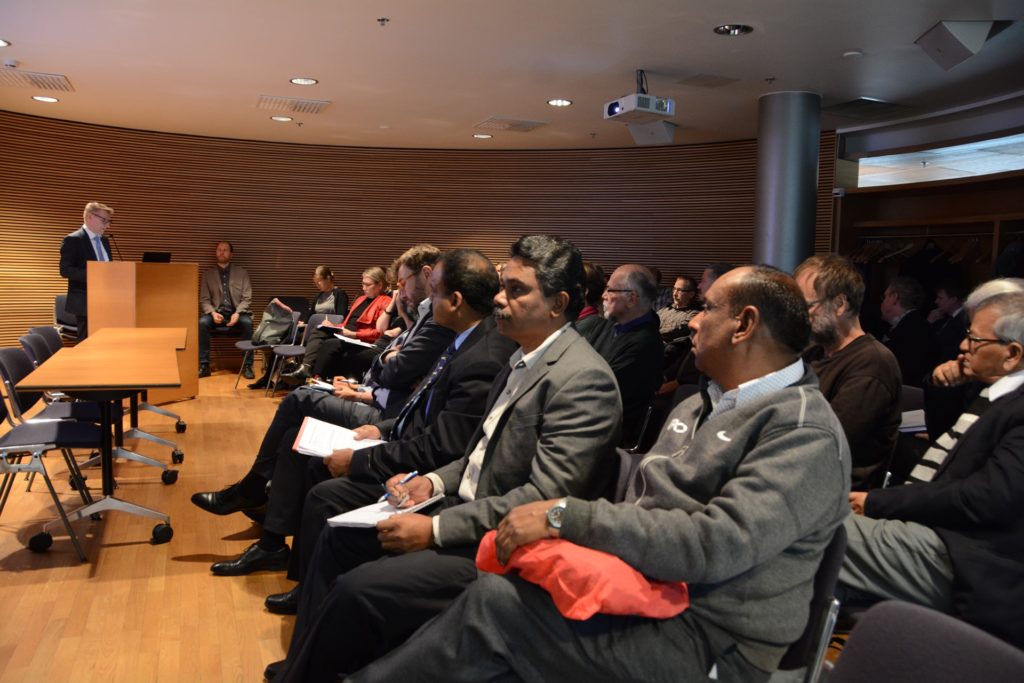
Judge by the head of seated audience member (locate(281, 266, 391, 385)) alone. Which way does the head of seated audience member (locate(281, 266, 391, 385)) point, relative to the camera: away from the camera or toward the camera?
toward the camera

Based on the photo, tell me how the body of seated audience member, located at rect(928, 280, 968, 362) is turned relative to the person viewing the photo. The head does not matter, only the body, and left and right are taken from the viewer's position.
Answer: facing to the left of the viewer

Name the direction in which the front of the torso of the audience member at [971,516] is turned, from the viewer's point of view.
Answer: to the viewer's left

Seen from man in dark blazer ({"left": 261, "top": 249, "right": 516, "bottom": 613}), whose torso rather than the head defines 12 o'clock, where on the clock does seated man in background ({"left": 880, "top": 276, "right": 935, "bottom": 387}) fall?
The seated man in background is roughly at 5 o'clock from the man in dark blazer.

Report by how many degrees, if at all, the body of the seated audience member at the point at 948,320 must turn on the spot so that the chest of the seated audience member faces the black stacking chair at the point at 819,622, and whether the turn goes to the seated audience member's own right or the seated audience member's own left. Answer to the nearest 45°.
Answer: approximately 90° to the seated audience member's own left

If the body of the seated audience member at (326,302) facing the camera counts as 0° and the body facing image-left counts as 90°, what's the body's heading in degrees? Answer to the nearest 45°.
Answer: approximately 45°

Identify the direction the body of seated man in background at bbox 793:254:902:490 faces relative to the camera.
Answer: to the viewer's left

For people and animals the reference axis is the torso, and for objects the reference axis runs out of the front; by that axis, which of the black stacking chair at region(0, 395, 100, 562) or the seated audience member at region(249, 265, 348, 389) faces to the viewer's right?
the black stacking chair

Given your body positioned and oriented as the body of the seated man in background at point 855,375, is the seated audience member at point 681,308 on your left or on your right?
on your right

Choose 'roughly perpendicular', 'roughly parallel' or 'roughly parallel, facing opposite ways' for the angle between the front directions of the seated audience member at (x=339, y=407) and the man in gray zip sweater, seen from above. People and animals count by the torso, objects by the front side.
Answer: roughly parallel

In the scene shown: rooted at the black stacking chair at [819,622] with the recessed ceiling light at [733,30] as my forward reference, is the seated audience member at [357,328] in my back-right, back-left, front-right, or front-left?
front-left

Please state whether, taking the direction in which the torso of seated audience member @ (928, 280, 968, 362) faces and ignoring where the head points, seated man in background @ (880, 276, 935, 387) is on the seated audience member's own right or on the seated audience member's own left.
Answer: on the seated audience member's own left

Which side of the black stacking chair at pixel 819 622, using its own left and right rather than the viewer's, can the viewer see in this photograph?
left

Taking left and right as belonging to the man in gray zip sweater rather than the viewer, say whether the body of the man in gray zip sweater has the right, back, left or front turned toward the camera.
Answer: left

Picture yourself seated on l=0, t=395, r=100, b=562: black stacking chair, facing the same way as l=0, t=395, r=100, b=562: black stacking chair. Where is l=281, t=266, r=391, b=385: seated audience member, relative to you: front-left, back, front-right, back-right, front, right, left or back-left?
front-left

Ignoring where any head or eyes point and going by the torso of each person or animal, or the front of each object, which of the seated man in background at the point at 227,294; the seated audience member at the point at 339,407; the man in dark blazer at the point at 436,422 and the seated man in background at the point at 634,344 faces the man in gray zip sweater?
the seated man in background at the point at 227,294

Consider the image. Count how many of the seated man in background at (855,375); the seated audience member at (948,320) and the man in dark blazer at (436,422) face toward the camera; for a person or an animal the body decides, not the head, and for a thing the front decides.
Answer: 0

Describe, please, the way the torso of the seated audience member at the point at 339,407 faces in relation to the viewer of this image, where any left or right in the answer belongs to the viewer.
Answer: facing to the left of the viewer

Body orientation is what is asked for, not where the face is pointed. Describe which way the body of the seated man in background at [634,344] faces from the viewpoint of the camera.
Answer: to the viewer's left
